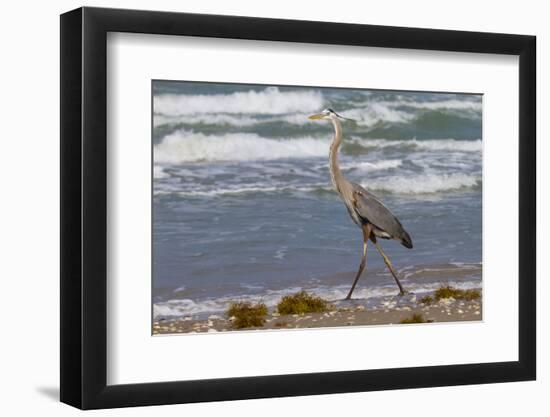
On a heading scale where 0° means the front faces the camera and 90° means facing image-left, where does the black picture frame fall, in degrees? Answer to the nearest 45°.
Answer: approximately 315°
